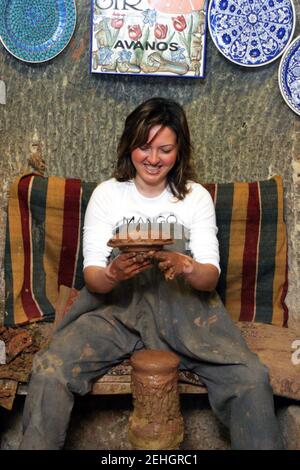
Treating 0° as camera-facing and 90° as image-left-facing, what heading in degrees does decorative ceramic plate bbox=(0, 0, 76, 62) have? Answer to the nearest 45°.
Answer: approximately 0°

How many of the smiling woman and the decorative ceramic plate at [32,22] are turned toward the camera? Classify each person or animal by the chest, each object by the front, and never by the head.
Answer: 2

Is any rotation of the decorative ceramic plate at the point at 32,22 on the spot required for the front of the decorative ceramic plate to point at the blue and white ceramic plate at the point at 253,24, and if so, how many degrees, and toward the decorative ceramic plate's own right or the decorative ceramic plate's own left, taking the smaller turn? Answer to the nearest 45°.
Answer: approximately 90° to the decorative ceramic plate's own left

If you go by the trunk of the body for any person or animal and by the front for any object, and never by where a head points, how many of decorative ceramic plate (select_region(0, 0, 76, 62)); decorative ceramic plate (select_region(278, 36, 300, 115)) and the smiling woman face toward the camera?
3

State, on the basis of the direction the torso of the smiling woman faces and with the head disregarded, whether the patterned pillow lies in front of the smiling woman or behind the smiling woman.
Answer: behind

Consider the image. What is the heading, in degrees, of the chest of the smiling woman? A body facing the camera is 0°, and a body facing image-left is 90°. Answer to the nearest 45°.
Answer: approximately 0°
